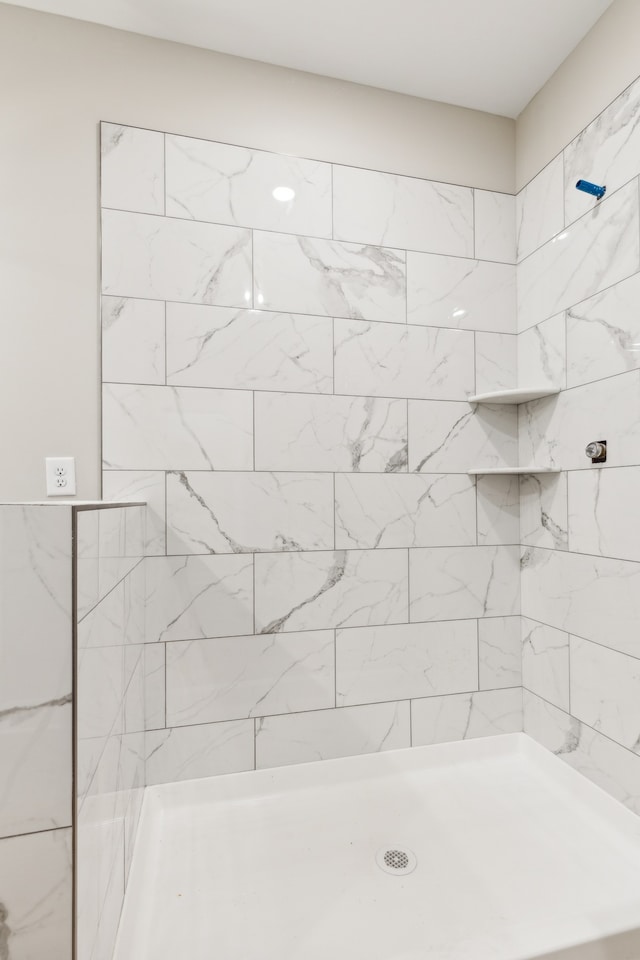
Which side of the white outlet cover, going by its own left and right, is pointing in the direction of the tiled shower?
left

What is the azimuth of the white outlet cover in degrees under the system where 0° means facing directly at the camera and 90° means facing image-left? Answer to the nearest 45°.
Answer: approximately 0°

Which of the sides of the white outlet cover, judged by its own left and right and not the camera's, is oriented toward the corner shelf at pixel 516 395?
left
